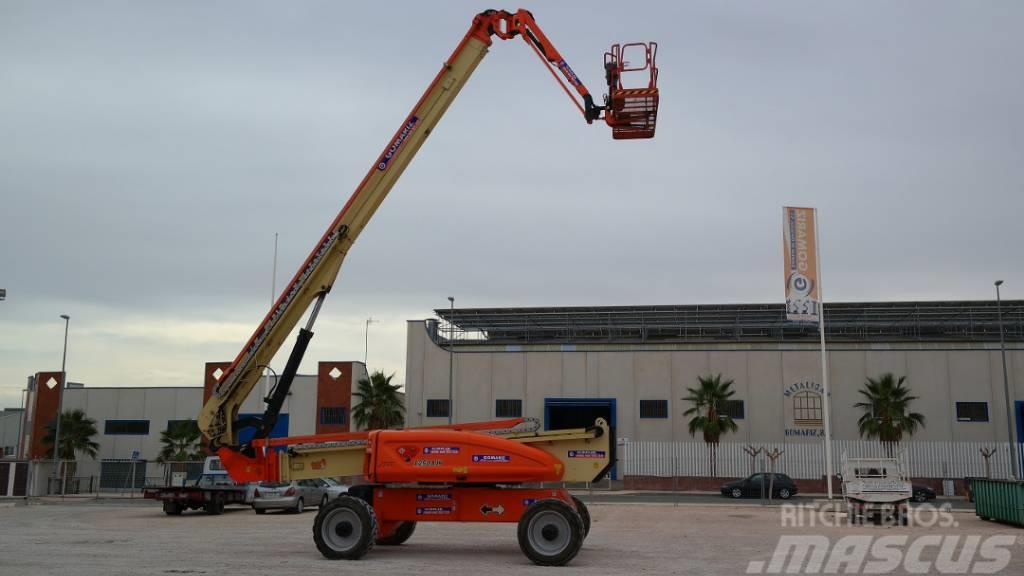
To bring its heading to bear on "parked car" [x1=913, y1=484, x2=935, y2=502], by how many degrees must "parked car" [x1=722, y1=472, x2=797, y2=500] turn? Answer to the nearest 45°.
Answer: approximately 180°

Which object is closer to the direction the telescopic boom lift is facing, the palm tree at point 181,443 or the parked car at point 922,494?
the parked car

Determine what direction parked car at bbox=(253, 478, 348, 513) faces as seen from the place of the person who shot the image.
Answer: facing away from the viewer and to the right of the viewer

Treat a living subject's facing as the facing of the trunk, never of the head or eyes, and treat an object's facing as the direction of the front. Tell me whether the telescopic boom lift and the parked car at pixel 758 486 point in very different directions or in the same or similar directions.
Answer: very different directions

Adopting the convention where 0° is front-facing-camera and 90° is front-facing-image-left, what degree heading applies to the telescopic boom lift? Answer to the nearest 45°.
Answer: approximately 270°

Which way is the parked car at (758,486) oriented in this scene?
to the viewer's left
